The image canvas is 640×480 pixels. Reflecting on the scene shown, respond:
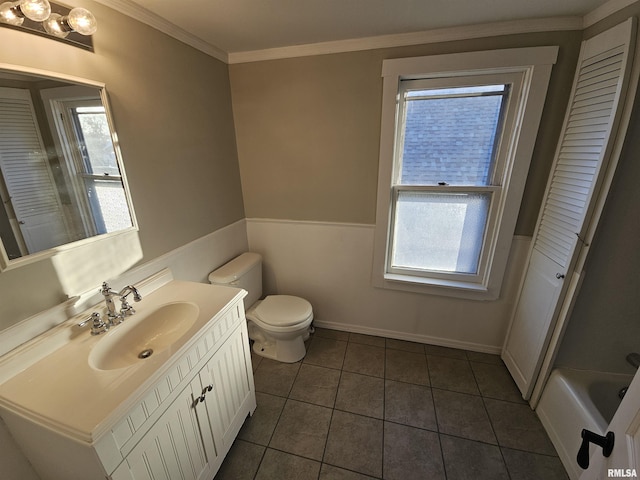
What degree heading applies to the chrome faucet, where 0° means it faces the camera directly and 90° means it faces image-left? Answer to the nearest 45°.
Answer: approximately 315°

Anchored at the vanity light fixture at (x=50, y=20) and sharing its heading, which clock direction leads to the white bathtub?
The white bathtub is roughly at 12 o'clock from the vanity light fixture.

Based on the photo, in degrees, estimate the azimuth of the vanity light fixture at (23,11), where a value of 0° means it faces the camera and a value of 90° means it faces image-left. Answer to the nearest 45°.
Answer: approximately 315°

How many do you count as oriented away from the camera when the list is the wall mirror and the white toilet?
0

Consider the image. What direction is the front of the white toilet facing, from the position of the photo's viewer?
facing the viewer and to the right of the viewer

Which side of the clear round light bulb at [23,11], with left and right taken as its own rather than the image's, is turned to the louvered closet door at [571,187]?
front

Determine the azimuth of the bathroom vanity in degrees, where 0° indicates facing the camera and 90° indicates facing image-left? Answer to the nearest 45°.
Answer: approximately 315°

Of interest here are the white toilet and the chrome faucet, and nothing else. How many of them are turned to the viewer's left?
0
